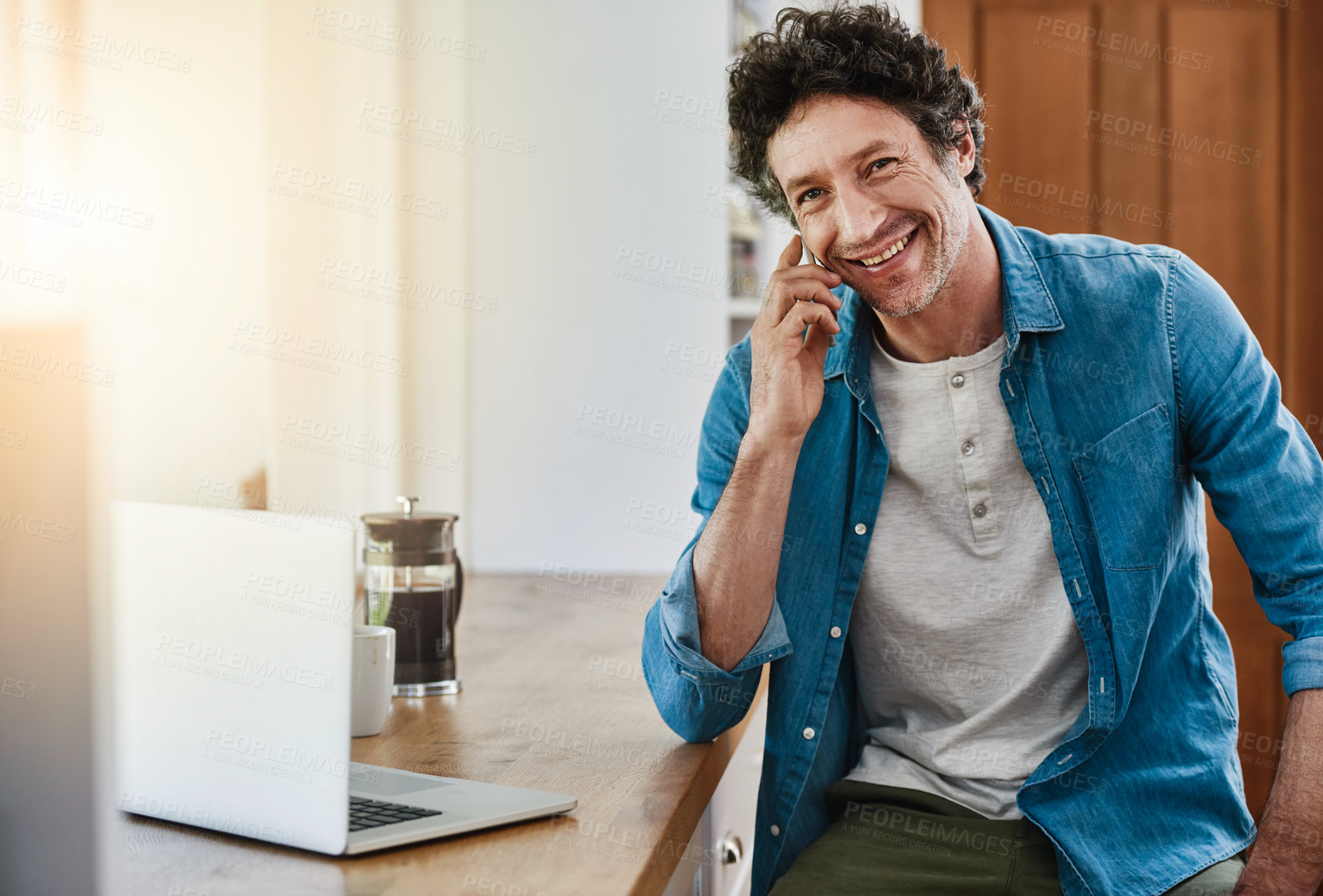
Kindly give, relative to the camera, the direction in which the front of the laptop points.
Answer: facing away from the viewer and to the right of the viewer

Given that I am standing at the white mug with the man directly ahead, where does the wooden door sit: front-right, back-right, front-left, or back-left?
front-left

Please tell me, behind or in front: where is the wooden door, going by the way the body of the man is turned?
behind

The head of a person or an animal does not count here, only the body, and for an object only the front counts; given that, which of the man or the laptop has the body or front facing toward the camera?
the man

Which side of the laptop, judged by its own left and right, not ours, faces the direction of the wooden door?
front

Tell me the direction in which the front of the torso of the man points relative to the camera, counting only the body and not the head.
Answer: toward the camera

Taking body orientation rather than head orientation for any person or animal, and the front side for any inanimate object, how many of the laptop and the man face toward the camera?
1
